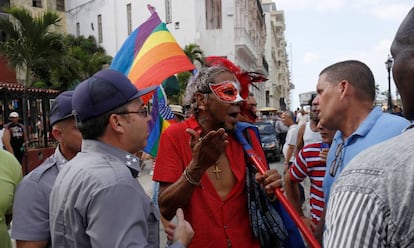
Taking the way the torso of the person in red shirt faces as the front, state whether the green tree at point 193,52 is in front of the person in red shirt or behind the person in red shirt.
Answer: behind

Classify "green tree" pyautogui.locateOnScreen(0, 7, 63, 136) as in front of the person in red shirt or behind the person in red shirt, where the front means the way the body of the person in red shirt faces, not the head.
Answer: behind

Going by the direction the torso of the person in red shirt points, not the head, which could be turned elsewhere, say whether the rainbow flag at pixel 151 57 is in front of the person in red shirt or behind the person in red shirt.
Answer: behind

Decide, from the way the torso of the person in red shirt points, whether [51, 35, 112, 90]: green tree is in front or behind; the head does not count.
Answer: behind
